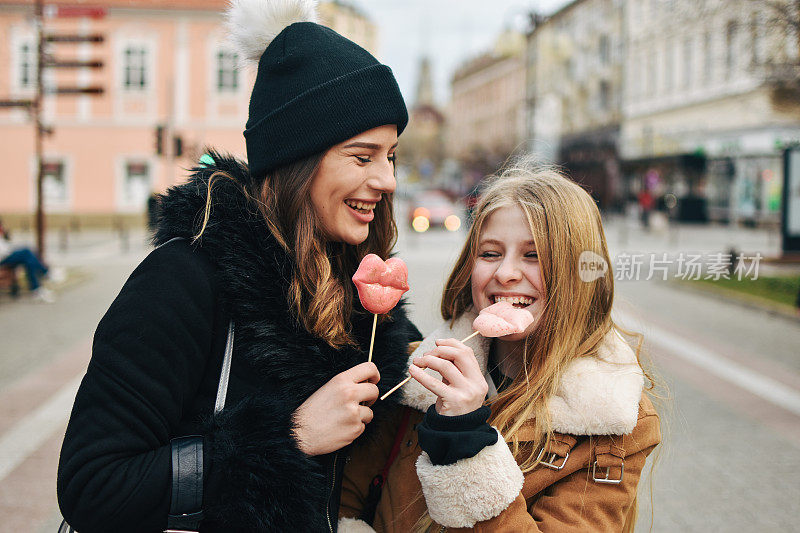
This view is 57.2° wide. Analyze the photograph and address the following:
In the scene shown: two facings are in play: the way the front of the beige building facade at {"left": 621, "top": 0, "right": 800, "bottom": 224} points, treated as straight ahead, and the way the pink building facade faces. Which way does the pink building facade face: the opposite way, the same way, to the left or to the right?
to the left

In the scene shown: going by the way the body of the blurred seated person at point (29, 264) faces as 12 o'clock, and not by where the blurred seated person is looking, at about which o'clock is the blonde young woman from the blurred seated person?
The blonde young woman is roughly at 3 o'clock from the blurred seated person.

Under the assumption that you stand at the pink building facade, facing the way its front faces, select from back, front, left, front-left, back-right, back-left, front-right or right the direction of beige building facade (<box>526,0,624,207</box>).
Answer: left

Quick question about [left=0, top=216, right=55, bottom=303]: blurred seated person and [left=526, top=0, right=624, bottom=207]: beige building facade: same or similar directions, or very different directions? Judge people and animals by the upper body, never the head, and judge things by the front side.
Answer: very different directions

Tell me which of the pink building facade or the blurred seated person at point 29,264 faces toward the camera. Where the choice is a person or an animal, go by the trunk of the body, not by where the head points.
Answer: the pink building facade

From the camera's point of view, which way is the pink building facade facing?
toward the camera

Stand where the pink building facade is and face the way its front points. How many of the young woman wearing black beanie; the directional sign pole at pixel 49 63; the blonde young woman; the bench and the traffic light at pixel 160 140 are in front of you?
5

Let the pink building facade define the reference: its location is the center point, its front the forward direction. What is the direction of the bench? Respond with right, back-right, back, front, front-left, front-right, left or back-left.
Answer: front

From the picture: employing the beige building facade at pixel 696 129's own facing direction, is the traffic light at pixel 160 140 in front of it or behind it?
in front

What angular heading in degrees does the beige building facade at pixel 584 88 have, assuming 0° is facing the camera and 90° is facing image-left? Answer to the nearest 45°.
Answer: approximately 45°

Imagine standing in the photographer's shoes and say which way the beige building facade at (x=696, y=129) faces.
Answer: facing the viewer and to the left of the viewer

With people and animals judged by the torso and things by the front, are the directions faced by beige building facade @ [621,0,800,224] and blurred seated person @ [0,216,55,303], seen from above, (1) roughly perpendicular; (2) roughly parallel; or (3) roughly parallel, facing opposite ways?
roughly parallel, facing opposite ways

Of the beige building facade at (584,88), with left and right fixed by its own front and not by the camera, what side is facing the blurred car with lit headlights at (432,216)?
front

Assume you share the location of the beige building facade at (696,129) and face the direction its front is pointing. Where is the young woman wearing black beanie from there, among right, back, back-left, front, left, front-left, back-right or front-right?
front-left

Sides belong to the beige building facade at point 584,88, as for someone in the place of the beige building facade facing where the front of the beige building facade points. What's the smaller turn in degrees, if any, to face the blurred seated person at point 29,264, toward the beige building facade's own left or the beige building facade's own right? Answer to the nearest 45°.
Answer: approximately 45° to the beige building facade's own left

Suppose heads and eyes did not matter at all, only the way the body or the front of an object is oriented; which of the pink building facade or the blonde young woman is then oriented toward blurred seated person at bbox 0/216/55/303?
the pink building facade

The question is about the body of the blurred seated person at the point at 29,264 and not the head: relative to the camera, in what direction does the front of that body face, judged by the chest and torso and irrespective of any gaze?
to the viewer's right
